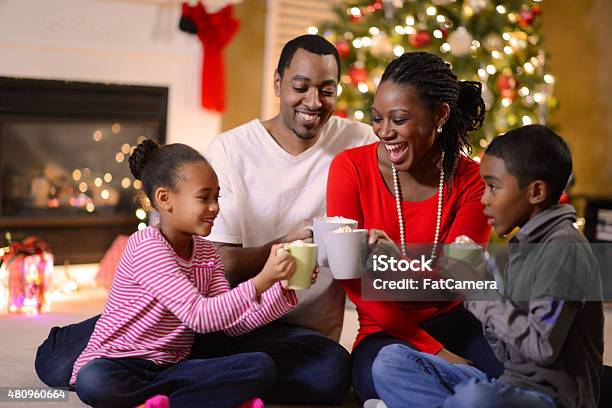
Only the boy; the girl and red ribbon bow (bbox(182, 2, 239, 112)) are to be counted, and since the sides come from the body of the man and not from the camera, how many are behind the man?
1

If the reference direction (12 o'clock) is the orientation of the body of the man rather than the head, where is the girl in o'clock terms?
The girl is roughly at 1 o'clock from the man.

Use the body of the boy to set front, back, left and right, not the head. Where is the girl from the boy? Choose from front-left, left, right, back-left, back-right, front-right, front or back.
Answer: front

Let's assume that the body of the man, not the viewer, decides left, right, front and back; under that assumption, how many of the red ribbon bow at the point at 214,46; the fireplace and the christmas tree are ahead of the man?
0

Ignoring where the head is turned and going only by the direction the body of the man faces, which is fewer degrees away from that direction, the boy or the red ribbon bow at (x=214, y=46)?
the boy

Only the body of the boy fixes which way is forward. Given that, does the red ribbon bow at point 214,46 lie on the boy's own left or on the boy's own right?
on the boy's own right

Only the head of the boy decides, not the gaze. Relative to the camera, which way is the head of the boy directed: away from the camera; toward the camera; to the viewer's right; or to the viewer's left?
to the viewer's left

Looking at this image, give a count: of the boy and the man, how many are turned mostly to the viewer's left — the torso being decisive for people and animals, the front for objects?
1

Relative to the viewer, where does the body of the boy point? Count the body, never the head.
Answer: to the viewer's left

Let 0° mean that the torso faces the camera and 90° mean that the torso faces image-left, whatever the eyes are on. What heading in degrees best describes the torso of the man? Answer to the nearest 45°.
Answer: approximately 0°

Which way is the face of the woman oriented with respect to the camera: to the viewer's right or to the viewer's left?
to the viewer's left

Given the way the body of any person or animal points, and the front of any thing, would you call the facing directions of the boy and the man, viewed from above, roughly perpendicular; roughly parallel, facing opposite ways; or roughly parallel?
roughly perpendicular

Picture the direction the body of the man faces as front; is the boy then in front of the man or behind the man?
in front
